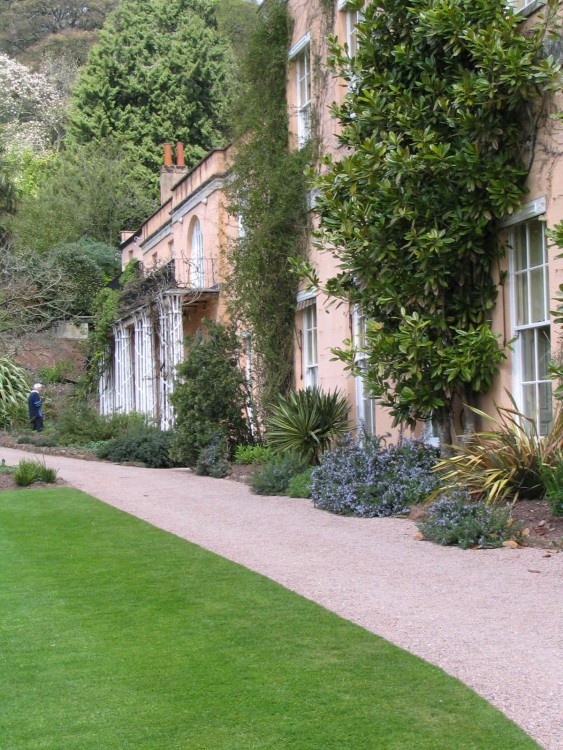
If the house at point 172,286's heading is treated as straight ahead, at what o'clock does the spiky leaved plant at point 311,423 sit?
The spiky leaved plant is roughly at 10 o'clock from the house.

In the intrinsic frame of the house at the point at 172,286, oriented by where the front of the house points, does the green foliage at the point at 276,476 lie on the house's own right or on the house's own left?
on the house's own left

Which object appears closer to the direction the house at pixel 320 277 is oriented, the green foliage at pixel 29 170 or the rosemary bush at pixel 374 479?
the rosemary bush

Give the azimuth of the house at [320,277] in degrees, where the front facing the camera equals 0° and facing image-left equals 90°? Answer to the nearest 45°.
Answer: approximately 45°

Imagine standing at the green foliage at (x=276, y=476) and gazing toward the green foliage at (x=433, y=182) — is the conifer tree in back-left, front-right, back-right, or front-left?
back-left

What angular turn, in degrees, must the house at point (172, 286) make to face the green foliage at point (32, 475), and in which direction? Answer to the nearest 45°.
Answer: approximately 45° to its left
